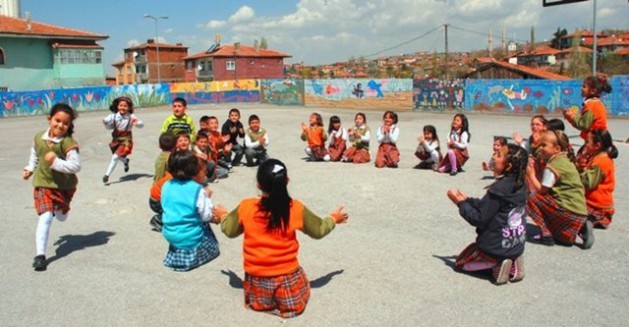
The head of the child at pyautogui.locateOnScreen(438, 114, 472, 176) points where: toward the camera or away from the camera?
toward the camera

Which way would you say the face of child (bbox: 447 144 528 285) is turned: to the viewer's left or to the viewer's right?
to the viewer's left

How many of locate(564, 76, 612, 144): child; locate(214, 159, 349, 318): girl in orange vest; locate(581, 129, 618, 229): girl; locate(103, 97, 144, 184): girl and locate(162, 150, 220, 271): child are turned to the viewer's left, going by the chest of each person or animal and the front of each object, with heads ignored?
2

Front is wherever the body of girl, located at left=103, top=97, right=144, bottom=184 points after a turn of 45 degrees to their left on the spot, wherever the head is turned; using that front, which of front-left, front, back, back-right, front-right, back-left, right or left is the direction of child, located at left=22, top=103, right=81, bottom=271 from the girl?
front-right

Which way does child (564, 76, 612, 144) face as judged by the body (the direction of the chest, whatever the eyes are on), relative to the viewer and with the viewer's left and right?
facing to the left of the viewer

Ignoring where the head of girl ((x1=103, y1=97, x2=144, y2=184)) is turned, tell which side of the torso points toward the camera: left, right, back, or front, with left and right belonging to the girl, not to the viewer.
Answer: front

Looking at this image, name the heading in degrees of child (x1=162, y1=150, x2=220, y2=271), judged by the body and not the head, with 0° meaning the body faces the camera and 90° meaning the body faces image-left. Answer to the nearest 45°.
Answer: approximately 225°

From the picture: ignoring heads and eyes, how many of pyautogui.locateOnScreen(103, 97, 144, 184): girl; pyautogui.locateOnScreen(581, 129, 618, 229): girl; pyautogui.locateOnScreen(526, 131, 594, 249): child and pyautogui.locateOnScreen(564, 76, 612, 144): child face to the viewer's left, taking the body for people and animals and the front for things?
3

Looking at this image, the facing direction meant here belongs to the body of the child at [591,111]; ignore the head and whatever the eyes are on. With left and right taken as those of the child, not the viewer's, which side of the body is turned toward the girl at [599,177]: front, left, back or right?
left

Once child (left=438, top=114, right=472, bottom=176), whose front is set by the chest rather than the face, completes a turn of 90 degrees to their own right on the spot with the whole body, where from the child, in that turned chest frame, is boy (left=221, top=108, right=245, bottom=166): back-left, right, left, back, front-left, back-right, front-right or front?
front-left

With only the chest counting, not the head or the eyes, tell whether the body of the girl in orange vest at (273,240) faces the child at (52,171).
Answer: no

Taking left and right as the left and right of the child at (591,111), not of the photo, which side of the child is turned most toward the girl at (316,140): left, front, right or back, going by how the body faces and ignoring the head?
front

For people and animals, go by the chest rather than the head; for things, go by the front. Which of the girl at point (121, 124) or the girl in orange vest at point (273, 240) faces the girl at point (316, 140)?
the girl in orange vest

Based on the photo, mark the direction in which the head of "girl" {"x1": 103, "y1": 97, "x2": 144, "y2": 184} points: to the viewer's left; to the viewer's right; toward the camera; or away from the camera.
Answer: toward the camera

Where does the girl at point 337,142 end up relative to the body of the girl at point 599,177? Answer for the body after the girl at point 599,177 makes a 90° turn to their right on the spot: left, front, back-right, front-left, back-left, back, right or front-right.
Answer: front-left

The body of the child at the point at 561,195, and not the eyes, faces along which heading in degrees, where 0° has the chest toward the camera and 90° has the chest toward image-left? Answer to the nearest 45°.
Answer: approximately 90°

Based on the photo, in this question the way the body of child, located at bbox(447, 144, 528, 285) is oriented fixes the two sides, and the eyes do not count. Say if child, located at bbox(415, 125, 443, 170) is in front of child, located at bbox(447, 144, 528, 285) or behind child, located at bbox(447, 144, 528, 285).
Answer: in front

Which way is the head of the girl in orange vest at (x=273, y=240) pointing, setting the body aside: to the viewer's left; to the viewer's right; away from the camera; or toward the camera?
away from the camera

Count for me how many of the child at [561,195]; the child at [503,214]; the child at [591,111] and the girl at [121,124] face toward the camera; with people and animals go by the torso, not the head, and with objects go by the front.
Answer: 1

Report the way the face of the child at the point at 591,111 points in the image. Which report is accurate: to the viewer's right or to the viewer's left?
to the viewer's left

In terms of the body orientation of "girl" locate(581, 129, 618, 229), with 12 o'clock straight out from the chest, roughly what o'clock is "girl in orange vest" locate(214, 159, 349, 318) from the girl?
The girl in orange vest is roughly at 10 o'clock from the girl.

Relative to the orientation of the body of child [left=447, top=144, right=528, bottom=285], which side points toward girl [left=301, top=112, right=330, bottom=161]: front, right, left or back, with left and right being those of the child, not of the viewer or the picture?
front

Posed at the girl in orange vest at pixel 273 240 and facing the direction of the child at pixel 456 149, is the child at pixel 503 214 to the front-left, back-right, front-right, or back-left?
front-right
